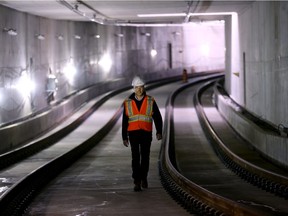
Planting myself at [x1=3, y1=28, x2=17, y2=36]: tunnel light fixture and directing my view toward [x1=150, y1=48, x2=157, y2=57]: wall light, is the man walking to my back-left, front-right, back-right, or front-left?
back-right

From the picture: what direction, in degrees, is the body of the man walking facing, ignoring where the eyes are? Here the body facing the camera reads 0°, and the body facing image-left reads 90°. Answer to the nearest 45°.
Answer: approximately 0°

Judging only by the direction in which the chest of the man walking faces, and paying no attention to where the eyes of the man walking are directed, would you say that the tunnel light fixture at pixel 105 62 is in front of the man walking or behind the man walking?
behind

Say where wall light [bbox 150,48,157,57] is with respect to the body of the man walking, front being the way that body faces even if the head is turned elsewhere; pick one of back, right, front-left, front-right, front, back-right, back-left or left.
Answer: back

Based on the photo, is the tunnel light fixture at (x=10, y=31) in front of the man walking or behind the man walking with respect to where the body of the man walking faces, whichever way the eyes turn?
behind
